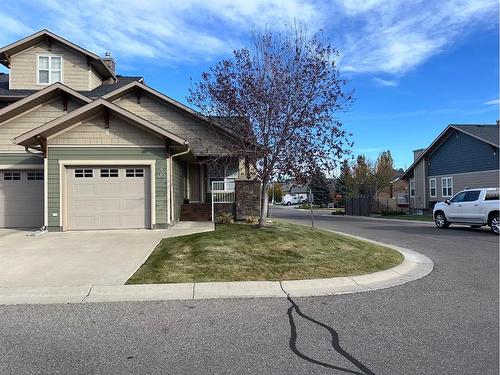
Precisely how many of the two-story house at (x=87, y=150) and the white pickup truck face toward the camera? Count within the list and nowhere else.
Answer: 1

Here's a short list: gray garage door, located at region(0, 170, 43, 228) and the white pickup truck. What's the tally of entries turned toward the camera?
1

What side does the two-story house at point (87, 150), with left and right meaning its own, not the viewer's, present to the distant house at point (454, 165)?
left

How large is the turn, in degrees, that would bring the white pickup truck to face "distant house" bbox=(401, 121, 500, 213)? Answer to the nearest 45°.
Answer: approximately 45° to its right

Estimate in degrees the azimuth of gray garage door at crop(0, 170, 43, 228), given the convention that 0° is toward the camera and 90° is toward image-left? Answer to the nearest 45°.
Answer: approximately 0°

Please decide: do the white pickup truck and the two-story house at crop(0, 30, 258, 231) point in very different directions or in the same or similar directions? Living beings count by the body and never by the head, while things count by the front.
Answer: very different directions

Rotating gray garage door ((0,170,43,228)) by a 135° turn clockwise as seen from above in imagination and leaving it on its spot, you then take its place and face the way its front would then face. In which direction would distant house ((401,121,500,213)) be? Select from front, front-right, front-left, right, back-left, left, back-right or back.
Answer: back-right
